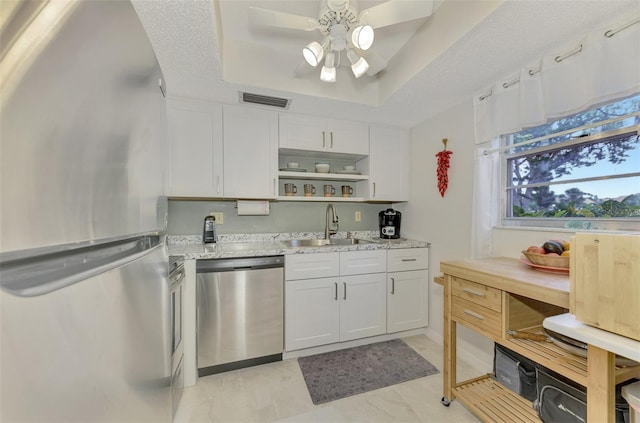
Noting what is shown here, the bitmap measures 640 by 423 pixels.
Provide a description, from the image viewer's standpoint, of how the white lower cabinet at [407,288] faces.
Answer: facing the viewer and to the right of the viewer

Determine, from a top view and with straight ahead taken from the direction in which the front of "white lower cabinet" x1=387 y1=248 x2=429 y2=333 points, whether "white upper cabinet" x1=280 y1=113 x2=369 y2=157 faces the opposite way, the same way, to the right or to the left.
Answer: the same way

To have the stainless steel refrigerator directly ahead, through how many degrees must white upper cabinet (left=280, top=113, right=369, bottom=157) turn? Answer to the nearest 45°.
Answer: approximately 45° to its right

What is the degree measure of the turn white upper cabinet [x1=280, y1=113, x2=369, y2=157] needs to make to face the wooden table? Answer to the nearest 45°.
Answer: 0° — it already faces it

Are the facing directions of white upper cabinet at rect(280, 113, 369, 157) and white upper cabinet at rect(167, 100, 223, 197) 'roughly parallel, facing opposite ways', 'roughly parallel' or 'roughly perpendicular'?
roughly parallel

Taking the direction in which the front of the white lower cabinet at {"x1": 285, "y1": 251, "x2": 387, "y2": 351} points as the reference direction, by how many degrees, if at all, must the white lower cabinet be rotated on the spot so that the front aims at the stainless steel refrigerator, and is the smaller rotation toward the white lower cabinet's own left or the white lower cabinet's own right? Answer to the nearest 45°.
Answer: approximately 45° to the white lower cabinet's own right

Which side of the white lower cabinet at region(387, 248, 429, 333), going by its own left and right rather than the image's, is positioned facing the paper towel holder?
right

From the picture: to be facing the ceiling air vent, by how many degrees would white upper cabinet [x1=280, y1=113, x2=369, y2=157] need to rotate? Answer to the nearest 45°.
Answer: approximately 90° to its right

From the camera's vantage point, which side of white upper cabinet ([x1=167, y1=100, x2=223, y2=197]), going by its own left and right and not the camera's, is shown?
front

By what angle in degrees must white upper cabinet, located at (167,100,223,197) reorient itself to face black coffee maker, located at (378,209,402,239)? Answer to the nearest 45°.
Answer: approximately 90° to its left

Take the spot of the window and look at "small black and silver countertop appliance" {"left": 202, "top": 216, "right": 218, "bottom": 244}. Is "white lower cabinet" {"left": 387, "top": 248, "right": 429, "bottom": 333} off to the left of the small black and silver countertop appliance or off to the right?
right

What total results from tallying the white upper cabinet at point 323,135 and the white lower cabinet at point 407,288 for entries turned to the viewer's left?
0

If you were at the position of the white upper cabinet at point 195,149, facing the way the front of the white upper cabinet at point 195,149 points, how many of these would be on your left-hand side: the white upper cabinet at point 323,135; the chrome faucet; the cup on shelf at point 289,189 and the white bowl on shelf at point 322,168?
4

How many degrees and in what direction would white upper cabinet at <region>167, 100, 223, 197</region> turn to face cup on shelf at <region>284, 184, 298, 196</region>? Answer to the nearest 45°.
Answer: approximately 90° to its left

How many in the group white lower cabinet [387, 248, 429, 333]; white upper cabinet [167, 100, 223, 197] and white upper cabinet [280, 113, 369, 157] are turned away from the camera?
0

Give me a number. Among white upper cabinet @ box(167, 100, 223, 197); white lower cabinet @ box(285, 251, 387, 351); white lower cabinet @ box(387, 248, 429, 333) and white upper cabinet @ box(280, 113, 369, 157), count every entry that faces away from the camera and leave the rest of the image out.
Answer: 0

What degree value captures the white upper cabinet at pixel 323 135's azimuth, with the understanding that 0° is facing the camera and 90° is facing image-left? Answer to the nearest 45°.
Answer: approximately 315°

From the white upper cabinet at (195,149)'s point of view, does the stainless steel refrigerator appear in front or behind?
in front

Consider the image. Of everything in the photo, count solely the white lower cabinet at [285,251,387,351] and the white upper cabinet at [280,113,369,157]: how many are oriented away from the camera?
0
